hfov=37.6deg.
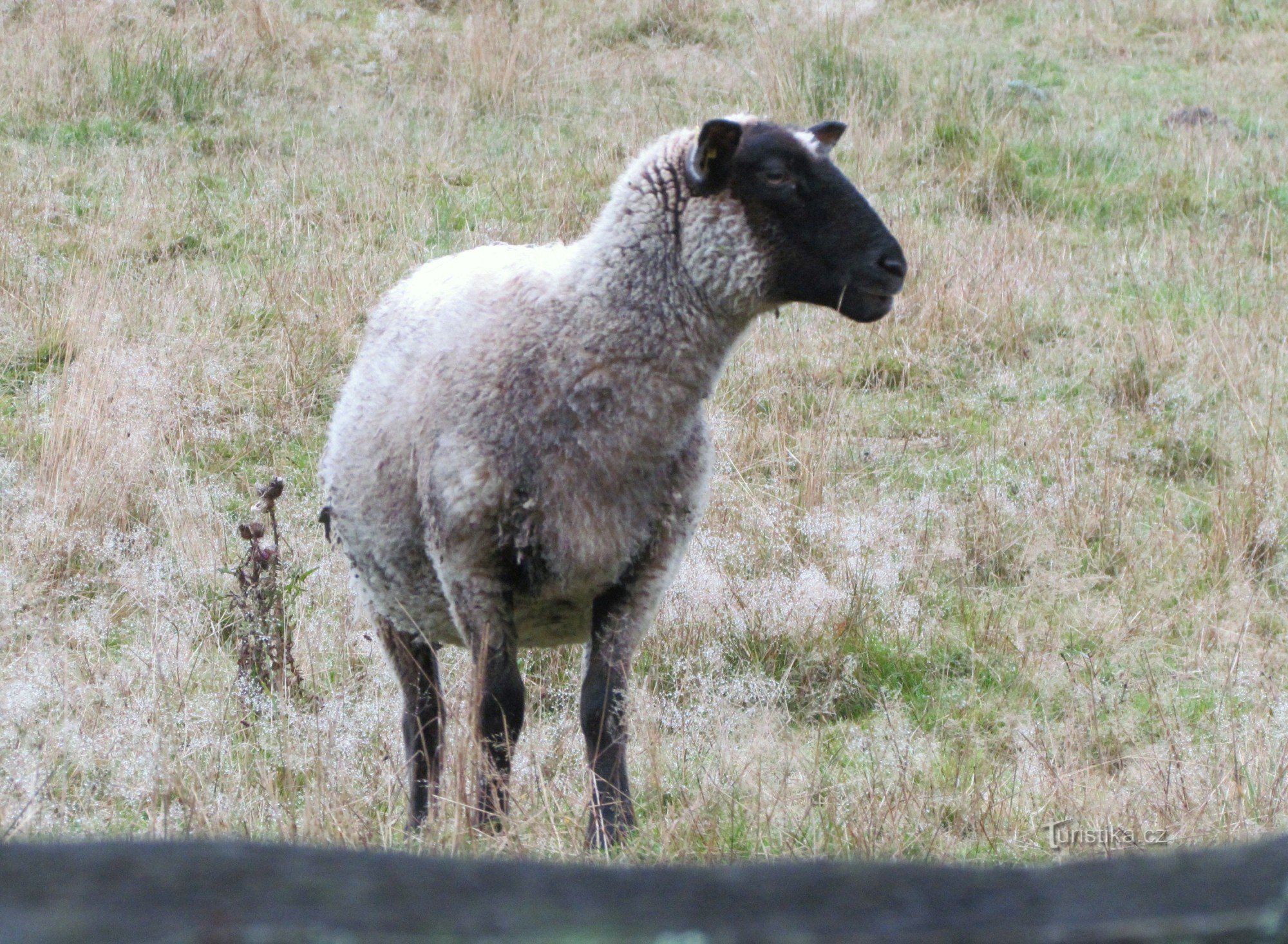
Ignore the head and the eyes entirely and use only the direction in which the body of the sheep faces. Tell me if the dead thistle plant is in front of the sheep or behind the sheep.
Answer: behind

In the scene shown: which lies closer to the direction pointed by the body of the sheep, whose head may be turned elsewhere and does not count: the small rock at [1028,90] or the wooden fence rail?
the wooden fence rail

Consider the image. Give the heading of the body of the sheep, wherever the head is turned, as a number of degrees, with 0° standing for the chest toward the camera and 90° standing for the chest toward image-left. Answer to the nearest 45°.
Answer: approximately 315°

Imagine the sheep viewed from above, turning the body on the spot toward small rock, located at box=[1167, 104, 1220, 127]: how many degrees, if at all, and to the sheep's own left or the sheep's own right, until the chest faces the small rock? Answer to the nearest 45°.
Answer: approximately 90° to the sheep's own left

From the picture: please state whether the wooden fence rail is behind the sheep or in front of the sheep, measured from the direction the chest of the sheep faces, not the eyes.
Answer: in front
